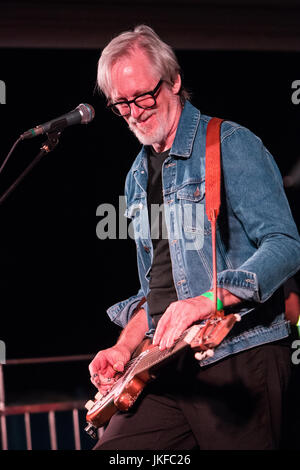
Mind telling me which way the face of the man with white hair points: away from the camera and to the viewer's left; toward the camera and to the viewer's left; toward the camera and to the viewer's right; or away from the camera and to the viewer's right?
toward the camera and to the viewer's left

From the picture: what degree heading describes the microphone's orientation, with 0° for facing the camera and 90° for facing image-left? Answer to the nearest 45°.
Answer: approximately 270°

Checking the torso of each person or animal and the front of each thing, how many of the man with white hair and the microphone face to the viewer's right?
1

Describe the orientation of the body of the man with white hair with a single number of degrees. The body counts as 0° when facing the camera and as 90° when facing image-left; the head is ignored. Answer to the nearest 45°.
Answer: approximately 45°
